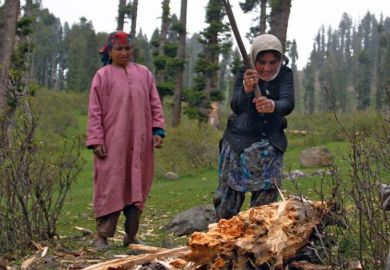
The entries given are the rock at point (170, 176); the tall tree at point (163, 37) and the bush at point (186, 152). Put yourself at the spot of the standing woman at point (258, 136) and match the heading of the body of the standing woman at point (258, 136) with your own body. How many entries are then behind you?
3

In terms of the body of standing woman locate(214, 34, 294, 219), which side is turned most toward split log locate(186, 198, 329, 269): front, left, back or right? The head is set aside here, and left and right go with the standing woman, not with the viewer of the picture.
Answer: front

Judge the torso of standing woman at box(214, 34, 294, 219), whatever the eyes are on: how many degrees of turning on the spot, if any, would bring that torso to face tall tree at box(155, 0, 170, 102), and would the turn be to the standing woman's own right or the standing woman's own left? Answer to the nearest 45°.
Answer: approximately 180°

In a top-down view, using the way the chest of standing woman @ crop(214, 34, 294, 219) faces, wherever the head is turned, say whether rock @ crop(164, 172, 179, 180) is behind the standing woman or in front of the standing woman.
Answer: behind

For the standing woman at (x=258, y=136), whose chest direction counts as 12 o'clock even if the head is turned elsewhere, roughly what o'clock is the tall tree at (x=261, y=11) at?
The tall tree is roughly at 6 o'clock from the standing woman.

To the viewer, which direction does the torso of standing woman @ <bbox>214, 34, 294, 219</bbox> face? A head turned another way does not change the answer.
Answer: toward the camera

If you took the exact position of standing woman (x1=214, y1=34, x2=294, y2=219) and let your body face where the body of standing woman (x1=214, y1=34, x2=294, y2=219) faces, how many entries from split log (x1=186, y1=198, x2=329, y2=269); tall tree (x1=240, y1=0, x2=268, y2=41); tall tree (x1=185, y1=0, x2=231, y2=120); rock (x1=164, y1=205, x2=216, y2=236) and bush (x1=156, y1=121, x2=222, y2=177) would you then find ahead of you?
1

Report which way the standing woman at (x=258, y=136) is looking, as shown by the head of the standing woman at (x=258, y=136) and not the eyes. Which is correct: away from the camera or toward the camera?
toward the camera

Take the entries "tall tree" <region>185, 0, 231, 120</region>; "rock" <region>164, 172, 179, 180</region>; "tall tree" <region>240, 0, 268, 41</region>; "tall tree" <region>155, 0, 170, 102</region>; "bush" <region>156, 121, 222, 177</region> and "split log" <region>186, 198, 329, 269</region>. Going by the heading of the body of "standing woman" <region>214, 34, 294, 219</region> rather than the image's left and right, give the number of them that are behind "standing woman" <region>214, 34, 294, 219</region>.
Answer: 5
